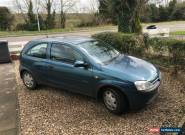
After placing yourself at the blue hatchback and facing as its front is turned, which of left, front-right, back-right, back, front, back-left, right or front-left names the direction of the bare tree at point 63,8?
back-left

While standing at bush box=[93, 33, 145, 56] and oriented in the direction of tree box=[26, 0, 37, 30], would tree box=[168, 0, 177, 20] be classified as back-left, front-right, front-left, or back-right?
front-right

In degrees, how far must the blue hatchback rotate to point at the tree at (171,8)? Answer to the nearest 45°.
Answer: approximately 135° to its left

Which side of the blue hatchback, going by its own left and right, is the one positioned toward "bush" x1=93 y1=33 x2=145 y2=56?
left

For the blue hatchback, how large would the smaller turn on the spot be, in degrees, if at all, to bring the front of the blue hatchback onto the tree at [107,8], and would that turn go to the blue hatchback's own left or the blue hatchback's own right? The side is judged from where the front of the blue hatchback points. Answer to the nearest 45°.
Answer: approximately 135° to the blue hatchback's own left

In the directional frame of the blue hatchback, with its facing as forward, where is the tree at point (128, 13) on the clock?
The tree is roughly at 8 o'clock from the blue hatchback.

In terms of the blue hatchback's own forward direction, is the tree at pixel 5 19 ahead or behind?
behind

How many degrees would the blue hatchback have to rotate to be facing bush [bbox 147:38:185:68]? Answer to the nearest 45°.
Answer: approximately 90° to its left

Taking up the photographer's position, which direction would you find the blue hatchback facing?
facing the viewer and to the right of the viewer
